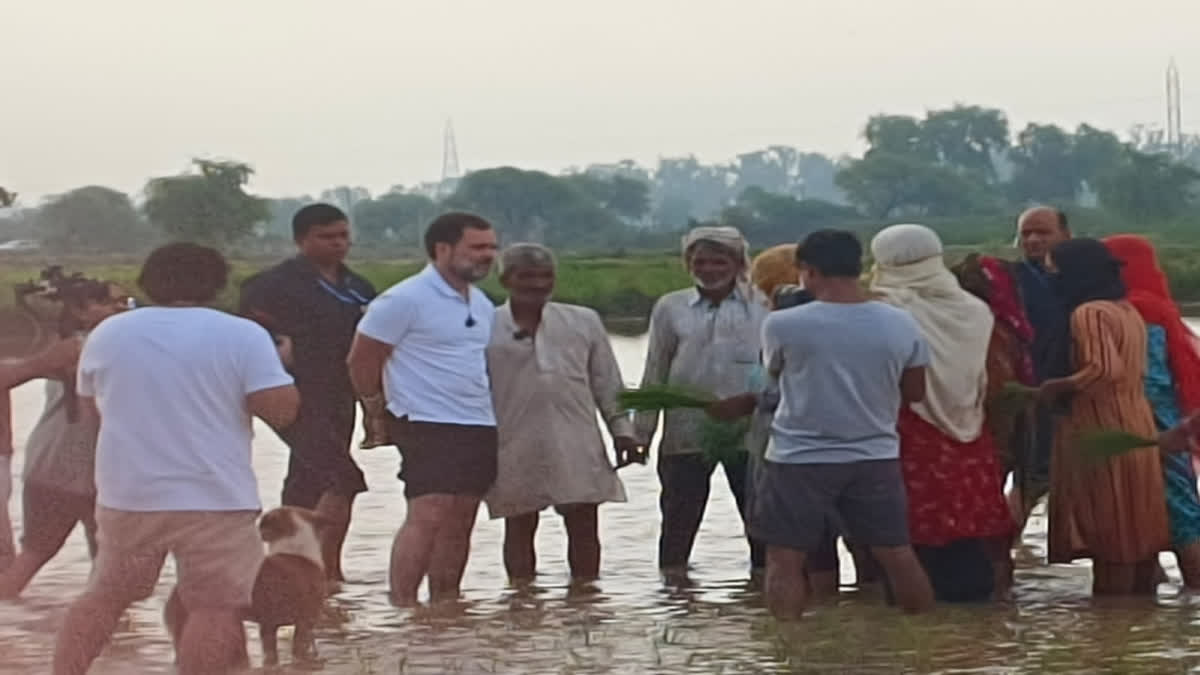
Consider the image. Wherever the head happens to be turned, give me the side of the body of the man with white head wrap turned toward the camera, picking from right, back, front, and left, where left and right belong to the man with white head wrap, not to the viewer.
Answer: front

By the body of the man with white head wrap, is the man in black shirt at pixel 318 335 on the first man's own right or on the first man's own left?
on the first man's own right

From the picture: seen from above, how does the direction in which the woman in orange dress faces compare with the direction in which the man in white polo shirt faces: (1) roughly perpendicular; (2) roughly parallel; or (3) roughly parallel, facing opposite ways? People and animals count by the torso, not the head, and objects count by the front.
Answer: roughly parallel, facing opposite ways

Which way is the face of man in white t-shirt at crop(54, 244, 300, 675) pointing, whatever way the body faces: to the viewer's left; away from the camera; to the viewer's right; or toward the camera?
away from the camera

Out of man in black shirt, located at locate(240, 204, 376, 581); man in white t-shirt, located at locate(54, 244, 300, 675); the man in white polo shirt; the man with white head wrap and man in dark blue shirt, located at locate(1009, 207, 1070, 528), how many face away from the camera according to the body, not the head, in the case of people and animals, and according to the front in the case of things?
1

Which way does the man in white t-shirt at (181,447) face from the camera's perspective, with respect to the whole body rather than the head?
away from the camera

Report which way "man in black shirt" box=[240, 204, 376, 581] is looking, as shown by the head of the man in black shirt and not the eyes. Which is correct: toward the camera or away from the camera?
toward the camera

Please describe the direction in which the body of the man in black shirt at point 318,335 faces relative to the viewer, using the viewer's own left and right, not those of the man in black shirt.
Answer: facing the viewer and to the right of the viewer

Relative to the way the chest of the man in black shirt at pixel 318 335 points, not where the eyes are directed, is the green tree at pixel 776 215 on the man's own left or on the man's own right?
on the man's own left

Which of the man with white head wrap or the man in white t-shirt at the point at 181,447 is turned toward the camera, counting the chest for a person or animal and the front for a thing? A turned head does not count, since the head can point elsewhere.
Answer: the man with white head wrap

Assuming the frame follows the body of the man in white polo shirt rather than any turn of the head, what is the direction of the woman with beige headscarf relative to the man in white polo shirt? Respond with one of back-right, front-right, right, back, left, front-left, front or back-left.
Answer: front-left

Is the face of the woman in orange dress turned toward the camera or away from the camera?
away from the camera

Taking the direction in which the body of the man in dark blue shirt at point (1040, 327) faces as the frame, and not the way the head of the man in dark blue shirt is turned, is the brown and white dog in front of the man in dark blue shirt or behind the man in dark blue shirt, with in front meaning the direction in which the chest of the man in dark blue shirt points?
in front

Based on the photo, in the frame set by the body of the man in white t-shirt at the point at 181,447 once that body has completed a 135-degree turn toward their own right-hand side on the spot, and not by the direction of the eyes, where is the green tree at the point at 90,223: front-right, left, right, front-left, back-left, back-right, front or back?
back-left

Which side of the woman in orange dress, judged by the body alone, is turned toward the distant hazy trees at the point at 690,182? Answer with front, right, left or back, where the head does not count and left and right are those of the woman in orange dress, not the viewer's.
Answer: front
